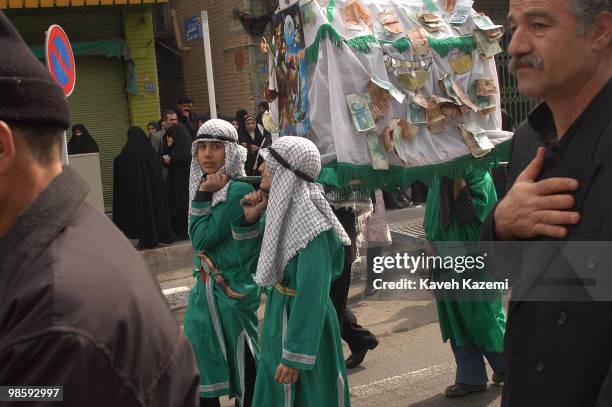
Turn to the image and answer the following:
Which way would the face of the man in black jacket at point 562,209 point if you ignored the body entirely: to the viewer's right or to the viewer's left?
to the viewer's left

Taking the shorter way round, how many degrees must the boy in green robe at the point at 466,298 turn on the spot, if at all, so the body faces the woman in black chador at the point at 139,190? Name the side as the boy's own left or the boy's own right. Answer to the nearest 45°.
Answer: approximately 90° to the boy's own right

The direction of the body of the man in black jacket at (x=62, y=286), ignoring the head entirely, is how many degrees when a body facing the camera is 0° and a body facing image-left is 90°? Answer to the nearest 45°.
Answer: approximately 135°

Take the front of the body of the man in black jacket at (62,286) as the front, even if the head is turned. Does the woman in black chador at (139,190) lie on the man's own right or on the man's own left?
on the man's own right

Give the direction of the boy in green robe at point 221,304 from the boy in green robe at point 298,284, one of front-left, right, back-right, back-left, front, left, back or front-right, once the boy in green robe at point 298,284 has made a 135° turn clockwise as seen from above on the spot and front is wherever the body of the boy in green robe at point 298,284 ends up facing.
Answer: left

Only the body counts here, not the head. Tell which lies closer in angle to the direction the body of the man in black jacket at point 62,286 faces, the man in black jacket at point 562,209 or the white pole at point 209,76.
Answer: the white pole

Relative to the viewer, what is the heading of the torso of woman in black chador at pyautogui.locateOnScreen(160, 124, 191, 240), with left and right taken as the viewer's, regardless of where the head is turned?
facing the viewer and to the left of the viewer

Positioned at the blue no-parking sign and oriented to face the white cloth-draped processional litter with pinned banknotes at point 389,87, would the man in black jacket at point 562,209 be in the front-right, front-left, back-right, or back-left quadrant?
front-right

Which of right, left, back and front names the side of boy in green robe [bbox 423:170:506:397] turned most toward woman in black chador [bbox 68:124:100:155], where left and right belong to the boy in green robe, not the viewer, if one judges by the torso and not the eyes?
right

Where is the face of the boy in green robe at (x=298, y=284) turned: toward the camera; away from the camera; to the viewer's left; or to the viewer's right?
to the viewer's left

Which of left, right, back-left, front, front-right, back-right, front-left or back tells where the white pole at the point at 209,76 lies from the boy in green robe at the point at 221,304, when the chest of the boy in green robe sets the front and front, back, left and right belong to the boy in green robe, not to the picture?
back-right

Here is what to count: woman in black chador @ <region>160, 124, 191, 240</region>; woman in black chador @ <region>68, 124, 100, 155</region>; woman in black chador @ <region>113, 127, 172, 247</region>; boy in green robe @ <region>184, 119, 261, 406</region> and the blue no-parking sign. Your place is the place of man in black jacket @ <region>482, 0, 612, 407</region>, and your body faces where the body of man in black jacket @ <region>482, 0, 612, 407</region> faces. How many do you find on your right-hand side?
5

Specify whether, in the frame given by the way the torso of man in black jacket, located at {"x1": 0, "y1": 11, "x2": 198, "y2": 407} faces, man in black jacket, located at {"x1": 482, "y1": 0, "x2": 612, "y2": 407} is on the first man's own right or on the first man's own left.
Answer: on the first man's own right

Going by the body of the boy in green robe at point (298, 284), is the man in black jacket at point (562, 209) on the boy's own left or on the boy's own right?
on the boy's own left
